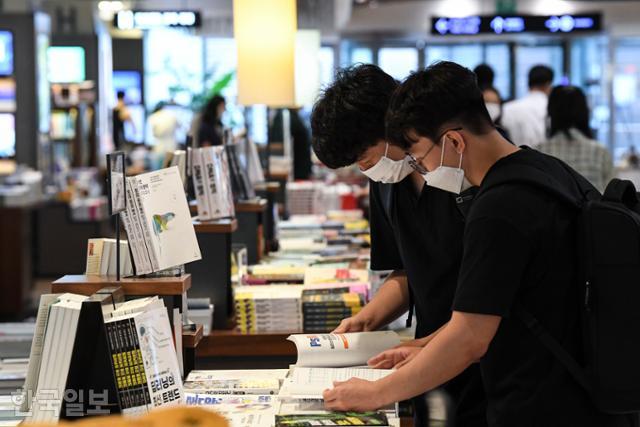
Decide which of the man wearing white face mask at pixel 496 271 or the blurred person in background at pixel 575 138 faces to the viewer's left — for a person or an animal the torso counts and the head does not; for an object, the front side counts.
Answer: the man wearing white face mask

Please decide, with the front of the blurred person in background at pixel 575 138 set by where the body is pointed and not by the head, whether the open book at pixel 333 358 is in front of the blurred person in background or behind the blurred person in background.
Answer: behind

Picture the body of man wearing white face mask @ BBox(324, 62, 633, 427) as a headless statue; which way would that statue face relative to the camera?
to the viewer's left

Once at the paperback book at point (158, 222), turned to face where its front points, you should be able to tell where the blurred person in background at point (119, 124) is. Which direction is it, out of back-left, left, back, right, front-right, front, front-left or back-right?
back-left

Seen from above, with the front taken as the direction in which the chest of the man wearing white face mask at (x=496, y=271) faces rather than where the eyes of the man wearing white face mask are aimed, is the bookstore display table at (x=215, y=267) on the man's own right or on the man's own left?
on the man's own right

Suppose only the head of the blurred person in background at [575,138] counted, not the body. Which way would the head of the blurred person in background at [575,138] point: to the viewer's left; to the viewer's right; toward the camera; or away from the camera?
away from the camera

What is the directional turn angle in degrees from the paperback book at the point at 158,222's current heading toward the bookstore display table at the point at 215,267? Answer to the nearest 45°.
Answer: approximately 135° to its left

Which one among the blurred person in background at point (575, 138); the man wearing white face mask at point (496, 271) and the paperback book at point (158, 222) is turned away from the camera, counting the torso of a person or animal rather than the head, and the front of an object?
the blurred person in background

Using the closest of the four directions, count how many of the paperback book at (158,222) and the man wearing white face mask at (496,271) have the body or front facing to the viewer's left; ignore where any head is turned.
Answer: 1

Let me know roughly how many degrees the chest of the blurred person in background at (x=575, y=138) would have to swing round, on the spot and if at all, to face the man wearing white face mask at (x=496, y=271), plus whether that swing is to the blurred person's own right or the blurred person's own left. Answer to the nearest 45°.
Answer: approximately 180°

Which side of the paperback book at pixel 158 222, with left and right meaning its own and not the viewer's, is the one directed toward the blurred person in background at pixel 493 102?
left

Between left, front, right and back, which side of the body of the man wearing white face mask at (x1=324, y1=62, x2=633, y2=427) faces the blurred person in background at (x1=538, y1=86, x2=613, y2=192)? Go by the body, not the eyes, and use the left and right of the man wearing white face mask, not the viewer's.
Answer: right

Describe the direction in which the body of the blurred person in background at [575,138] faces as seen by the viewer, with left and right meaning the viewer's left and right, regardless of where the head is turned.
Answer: facing away from the viewer

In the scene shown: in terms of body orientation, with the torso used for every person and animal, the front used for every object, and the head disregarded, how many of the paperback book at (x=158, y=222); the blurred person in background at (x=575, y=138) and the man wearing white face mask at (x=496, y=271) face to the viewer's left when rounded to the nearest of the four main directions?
1

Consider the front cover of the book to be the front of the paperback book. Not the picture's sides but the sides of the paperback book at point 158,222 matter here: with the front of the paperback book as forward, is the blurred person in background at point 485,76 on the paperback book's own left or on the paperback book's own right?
on the paperback book's own left
